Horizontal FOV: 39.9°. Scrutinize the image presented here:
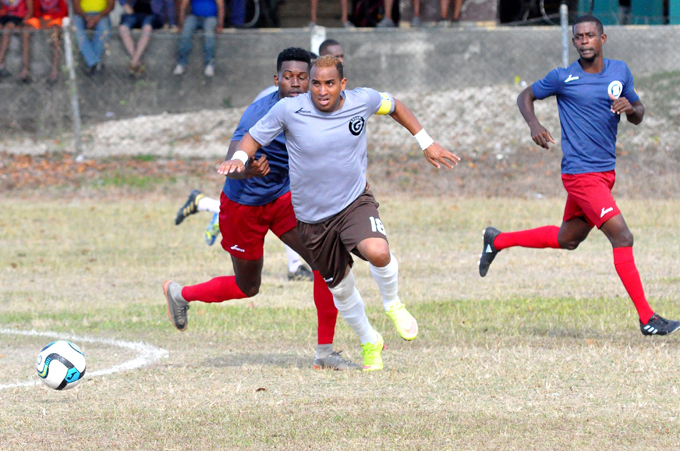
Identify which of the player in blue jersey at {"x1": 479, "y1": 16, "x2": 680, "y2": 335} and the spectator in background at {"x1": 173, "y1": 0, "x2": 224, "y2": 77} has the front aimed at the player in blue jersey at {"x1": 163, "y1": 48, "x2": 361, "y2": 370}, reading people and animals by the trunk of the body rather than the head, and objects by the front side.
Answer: the spectator in background

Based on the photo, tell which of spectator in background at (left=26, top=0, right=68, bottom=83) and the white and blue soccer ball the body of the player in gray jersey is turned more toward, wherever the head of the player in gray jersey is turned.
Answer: the white and blue soccer ball

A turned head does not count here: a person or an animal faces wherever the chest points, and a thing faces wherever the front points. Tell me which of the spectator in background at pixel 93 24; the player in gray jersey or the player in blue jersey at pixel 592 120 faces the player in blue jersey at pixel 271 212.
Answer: the spectator in background

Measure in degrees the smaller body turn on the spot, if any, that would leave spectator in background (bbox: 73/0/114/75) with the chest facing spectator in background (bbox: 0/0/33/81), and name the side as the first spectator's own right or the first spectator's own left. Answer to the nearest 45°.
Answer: approximately 135° to the first spectator's own right

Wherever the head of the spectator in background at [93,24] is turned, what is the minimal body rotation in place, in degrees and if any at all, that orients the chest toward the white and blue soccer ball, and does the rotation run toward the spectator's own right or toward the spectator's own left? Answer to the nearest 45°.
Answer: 0° — they already face it
